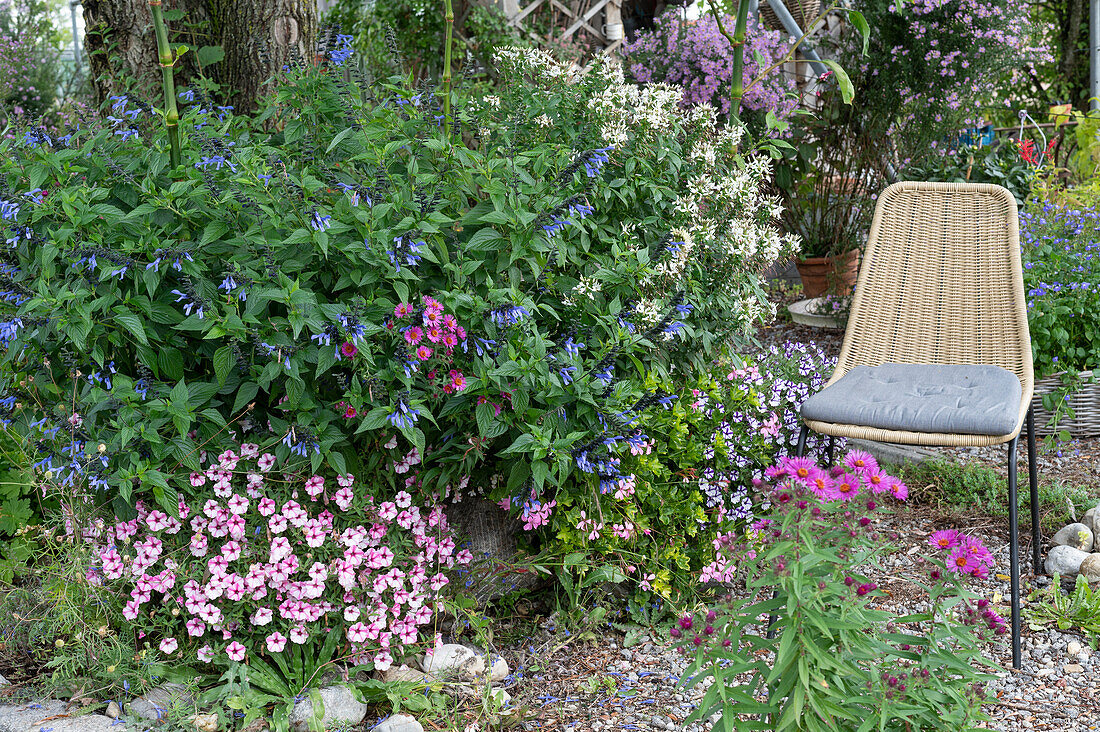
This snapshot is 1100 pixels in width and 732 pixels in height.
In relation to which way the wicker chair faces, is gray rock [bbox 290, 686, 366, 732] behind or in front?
in front

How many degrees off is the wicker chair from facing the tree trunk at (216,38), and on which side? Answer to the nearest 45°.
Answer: approximately 90° to its right

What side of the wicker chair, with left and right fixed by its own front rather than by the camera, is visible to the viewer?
front

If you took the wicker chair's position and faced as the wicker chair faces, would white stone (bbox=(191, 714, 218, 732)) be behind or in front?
in front

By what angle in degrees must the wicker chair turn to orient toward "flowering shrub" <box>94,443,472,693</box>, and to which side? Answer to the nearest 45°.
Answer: approximately 45° to its right

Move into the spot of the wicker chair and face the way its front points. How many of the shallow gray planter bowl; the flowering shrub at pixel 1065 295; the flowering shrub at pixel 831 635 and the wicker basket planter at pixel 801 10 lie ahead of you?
1

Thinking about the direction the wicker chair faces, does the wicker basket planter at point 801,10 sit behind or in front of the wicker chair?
behind

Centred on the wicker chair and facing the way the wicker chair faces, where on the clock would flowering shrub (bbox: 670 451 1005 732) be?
The flowering shrub is roughly at 12 o'clock from the wicker chair.

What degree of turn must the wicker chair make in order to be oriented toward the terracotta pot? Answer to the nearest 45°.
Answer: approximately 180°

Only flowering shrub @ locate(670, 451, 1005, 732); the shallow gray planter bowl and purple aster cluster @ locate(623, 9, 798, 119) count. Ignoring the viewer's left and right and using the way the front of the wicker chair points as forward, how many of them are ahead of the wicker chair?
1

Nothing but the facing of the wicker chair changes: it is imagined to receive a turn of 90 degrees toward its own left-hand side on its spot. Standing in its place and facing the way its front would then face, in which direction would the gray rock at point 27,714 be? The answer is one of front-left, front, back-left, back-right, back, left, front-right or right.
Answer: back-right

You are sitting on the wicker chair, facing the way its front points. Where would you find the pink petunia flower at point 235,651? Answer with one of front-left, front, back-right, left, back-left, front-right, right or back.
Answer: front-right
